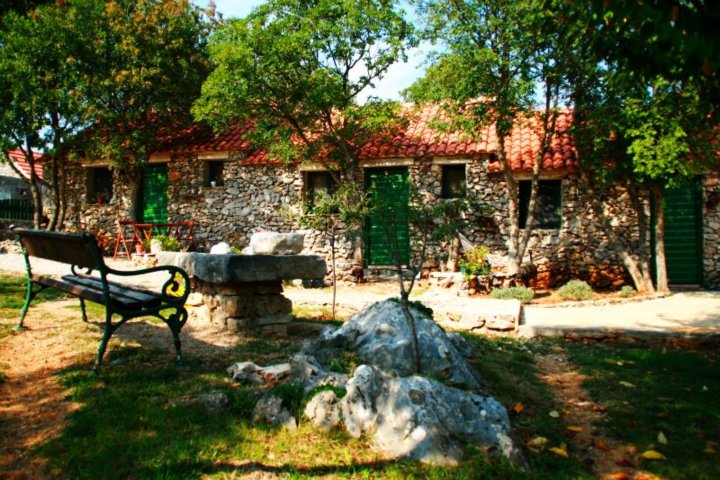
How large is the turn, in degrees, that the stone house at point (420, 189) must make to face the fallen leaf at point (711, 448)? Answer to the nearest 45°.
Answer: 0° — it already faces it

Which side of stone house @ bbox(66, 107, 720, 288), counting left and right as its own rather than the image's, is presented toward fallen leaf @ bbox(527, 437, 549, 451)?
front

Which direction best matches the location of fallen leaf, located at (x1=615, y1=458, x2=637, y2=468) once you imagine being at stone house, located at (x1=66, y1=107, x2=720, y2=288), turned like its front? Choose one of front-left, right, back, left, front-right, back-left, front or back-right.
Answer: front

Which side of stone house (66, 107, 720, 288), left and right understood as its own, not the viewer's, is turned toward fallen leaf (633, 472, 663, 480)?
front

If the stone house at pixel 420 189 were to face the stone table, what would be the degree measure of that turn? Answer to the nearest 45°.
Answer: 0° — it already faces it

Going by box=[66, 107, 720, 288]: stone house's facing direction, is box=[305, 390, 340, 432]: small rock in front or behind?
in front

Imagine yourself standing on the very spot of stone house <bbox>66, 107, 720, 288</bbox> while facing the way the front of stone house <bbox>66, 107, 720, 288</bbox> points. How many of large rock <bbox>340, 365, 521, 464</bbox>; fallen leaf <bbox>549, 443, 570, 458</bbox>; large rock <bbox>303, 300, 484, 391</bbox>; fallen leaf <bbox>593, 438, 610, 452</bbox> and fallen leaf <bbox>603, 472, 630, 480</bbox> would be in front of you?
5

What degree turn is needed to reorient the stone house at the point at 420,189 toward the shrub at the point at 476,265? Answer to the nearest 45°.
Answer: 0° — it already faces it

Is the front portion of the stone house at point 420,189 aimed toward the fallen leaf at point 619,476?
yes

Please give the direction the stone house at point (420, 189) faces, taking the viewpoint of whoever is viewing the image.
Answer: facing the viewer

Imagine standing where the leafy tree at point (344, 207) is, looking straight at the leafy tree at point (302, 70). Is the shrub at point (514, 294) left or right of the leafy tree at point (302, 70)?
right

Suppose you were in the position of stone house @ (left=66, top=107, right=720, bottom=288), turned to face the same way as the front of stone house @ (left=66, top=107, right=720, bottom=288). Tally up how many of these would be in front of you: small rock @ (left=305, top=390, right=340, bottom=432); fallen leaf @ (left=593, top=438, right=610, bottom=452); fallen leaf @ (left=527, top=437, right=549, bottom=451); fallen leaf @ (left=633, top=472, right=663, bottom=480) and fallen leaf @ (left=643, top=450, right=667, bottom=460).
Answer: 5

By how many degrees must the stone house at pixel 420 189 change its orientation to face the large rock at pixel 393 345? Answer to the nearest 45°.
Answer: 0° — it already faces it

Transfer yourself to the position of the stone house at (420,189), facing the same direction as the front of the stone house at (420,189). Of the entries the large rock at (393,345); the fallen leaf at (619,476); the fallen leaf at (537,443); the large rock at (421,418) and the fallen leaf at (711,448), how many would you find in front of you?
5
